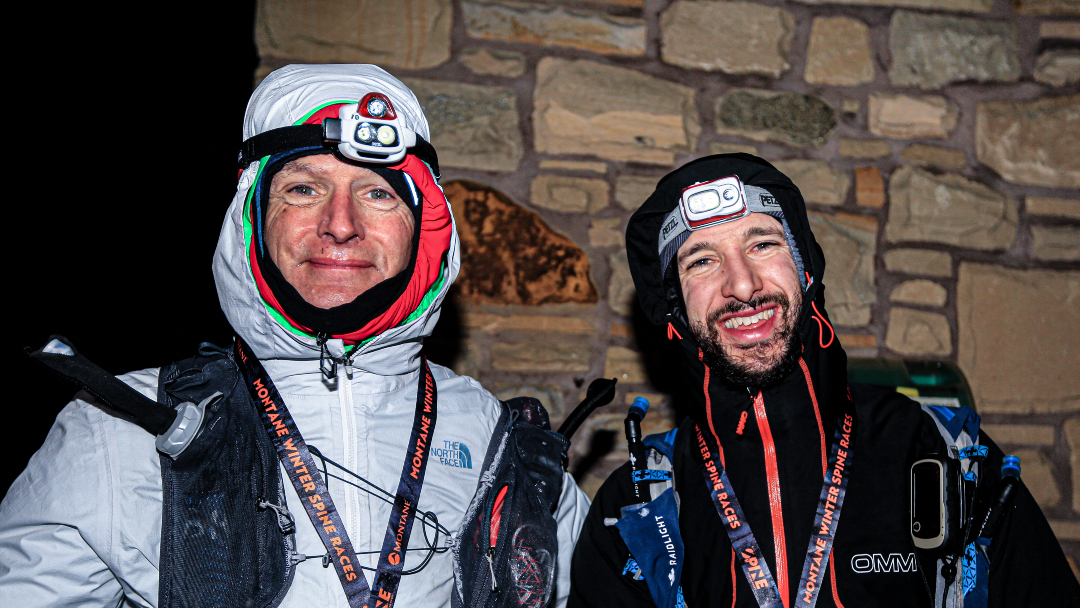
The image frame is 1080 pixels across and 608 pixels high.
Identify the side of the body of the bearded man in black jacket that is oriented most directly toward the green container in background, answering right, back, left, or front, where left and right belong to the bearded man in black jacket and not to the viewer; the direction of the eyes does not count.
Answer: back

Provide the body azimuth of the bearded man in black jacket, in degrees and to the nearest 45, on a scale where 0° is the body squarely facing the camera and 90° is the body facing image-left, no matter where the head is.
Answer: approximately 0°

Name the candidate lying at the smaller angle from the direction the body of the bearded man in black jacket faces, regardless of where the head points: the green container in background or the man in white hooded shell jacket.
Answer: the man in white hooded shell jacket

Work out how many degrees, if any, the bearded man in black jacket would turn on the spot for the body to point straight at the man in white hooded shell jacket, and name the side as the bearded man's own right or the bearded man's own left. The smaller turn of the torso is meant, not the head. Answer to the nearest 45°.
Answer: approximately 45° to the bearded man's own right
